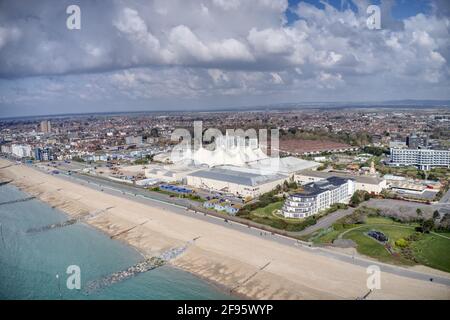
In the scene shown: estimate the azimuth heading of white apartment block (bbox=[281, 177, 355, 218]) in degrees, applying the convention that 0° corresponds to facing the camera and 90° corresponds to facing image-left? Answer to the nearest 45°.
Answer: approximately 45°

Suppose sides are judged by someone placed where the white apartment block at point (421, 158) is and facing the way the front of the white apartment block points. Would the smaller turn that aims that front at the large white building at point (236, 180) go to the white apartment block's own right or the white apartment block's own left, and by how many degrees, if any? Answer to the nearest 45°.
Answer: approximately 45° to the white apartment block's own right

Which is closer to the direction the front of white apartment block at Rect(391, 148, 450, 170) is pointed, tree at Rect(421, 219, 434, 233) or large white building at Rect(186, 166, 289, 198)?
the tree

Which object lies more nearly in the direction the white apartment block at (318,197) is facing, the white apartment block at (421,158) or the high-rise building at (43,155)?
the high-rise building

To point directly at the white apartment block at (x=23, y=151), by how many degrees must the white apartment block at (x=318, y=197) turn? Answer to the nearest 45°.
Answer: approximately 90° to its right

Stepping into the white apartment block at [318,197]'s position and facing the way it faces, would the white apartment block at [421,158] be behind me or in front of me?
behind

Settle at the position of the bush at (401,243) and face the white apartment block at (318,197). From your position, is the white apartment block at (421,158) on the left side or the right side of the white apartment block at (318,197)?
right

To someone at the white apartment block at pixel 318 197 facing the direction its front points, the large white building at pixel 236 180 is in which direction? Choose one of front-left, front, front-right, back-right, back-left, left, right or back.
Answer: right

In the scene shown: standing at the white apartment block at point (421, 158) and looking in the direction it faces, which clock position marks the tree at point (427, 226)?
The tree is roughly at 12 o'clock from the white apartment block.

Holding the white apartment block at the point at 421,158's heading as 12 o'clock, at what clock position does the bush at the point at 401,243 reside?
The bush is roughly at 12 o'clock from the white apartment block.

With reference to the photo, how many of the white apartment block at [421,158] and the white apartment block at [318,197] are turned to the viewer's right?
0

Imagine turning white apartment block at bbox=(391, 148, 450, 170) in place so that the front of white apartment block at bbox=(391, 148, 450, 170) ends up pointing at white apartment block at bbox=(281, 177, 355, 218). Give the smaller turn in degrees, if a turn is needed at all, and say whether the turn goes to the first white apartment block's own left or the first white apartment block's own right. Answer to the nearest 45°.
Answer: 0° — it already faces it

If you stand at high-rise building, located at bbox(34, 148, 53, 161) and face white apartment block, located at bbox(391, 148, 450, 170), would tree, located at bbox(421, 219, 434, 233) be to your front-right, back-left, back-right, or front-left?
front-right

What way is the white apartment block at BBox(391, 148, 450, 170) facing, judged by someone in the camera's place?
facing the viewer
